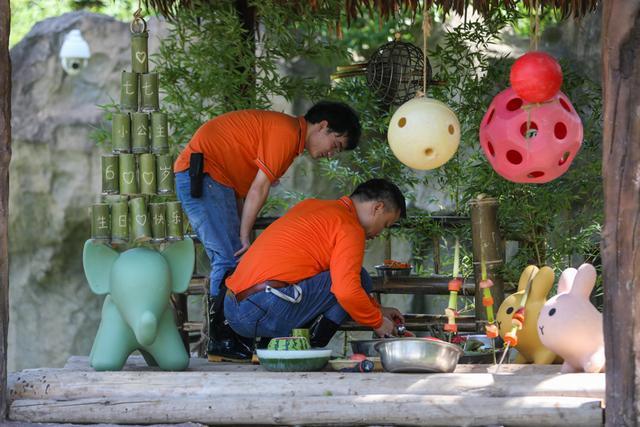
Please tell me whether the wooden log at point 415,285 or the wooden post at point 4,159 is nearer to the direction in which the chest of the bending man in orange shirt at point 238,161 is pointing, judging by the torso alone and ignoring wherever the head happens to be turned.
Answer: the wooden log

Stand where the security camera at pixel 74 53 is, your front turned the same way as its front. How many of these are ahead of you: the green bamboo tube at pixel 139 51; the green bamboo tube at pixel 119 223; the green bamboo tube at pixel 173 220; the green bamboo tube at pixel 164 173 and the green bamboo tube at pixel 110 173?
5

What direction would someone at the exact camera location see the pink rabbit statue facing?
facing the viewer and to the left of the viewer

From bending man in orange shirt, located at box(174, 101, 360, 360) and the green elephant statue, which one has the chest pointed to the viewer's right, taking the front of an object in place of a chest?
the bending man in orange shirt

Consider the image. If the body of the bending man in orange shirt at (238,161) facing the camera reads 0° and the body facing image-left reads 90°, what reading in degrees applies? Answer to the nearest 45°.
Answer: approximately 270°

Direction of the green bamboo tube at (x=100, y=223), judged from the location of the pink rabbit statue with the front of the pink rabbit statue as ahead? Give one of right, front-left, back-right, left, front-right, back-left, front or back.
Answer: front-right

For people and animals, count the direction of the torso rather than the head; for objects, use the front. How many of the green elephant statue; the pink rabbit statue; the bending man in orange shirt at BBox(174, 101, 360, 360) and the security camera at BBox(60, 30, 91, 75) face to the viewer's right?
1

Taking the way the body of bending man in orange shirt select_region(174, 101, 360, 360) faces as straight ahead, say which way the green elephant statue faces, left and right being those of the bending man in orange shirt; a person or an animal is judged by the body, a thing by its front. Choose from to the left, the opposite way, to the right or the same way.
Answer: to the right

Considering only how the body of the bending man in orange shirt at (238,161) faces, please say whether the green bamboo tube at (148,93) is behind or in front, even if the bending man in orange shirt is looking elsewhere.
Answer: behind

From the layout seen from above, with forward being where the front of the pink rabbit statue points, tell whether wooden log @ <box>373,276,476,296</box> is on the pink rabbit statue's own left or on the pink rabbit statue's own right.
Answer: on the pink rabbit statue's own right
